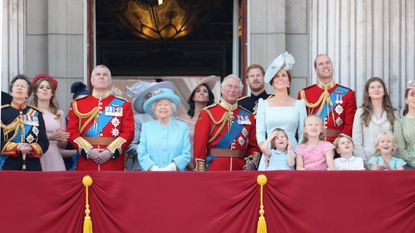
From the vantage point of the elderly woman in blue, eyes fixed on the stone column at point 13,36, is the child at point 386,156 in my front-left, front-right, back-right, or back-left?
back-right

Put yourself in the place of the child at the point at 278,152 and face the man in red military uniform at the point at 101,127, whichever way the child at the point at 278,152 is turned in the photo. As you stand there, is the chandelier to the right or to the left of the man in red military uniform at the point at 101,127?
right

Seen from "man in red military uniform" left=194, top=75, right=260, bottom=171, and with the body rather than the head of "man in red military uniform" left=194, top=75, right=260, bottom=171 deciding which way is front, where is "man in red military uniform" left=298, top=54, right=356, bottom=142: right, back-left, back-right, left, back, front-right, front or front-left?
left

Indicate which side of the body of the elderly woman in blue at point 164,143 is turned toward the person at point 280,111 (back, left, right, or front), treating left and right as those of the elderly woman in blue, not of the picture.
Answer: left

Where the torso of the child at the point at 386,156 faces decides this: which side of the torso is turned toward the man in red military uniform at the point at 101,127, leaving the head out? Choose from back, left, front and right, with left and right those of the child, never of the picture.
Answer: right

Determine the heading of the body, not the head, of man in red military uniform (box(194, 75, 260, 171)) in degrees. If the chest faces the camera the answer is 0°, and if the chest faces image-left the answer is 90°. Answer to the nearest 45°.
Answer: approximately 0°
